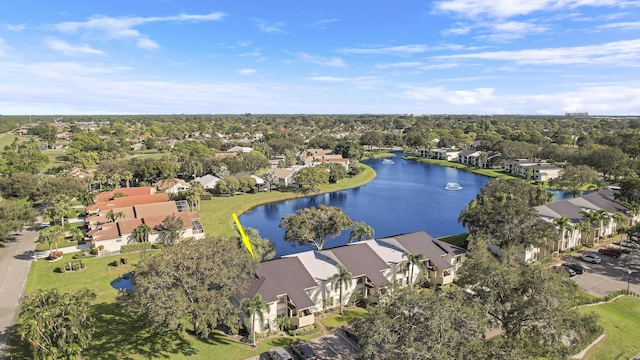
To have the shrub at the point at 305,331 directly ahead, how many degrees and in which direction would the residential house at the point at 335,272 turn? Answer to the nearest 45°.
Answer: approximately 45° to its right

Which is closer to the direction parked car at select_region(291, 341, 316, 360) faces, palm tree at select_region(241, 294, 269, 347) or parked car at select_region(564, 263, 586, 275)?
the palm tree

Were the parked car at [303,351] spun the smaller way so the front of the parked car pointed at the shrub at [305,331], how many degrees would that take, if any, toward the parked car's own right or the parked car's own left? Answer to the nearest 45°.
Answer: approximately 45° to the parked car's own right

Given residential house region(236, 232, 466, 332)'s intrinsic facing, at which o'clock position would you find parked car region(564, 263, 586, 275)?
The parked car is roughly at 10 o'clock from the residential house.

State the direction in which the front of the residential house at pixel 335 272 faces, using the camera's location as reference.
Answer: facing the viewer and to the right of the viewer

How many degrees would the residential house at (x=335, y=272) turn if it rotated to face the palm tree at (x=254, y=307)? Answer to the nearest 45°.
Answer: approximately 90° to its right

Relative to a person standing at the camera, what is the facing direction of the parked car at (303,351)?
facing away from the viewer and to the left of the viewer

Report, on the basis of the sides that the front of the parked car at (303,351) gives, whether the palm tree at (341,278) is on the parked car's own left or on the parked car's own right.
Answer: on the parked car's own right

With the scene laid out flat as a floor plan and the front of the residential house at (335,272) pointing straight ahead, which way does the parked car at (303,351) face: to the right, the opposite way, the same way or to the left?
the opposite way

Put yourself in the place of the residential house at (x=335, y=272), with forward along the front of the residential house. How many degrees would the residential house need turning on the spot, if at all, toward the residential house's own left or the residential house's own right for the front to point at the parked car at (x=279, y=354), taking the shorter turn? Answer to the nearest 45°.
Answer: approximately 45° to the residential house's own right

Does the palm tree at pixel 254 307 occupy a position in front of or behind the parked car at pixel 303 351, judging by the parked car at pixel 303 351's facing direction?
in front

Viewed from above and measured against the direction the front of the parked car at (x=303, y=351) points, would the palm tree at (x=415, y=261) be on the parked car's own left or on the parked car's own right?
on the parked car's own right
